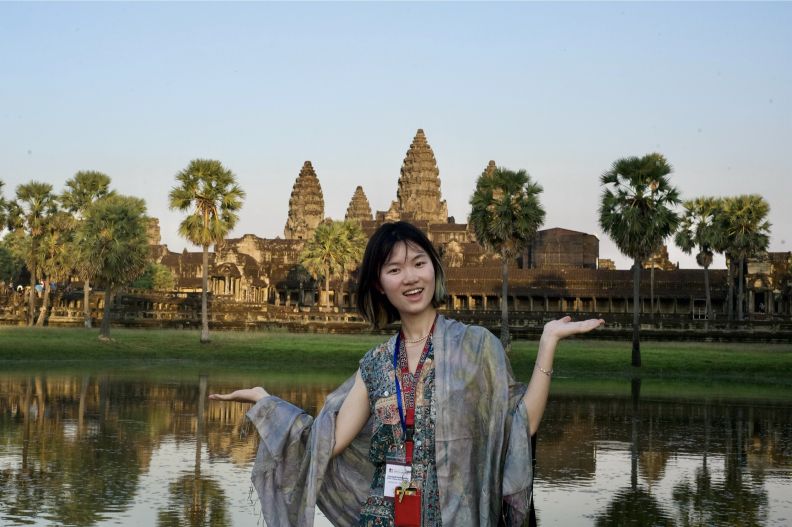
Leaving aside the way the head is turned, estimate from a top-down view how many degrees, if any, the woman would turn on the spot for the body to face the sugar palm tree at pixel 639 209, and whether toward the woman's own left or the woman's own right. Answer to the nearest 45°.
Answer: approximately 180°

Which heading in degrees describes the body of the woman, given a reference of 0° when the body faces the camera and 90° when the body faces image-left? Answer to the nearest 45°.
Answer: approximately 0°

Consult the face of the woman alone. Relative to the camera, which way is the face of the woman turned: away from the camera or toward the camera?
toward the camera
